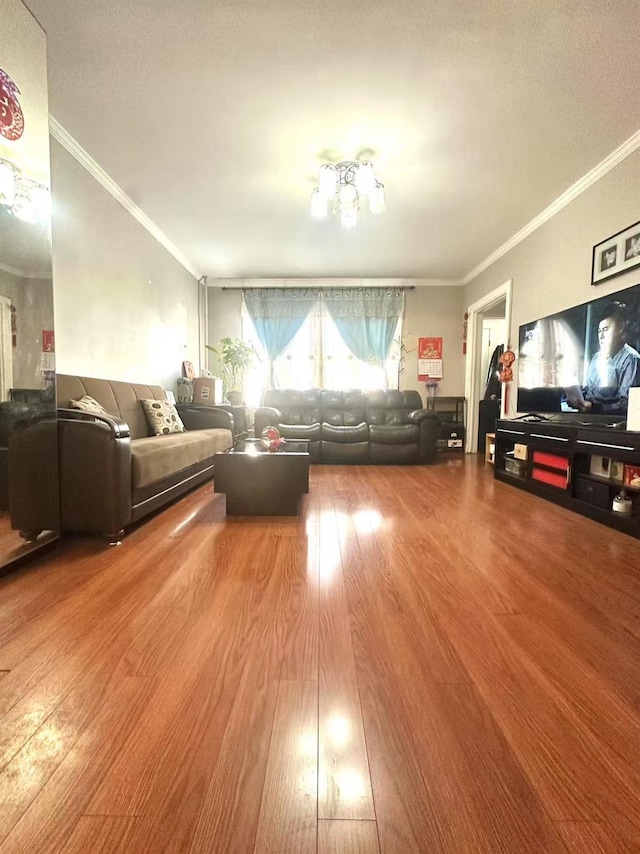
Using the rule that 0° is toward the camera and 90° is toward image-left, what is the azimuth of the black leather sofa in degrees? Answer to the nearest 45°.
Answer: approximately 0°

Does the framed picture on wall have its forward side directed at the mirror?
yes

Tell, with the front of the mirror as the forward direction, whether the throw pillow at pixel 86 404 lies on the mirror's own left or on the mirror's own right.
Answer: on the mirror's own left

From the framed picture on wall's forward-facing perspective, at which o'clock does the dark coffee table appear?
The dark coffee table is roughly at 12 o'clock from the framed picture on wall.

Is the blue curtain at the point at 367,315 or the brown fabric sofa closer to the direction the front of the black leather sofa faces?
the brown fabric sofa

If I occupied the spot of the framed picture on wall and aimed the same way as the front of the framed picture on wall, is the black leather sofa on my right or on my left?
on my right

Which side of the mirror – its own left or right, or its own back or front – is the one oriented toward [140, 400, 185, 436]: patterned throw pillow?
left

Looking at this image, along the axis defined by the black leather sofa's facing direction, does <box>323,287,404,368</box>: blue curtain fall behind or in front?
behind

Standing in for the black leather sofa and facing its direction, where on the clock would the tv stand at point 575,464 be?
The tv stand is roughly at 11 o'clock from the black leather sofa.

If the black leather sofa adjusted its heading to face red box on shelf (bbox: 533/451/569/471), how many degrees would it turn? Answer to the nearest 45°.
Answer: approximately 45° to its left
